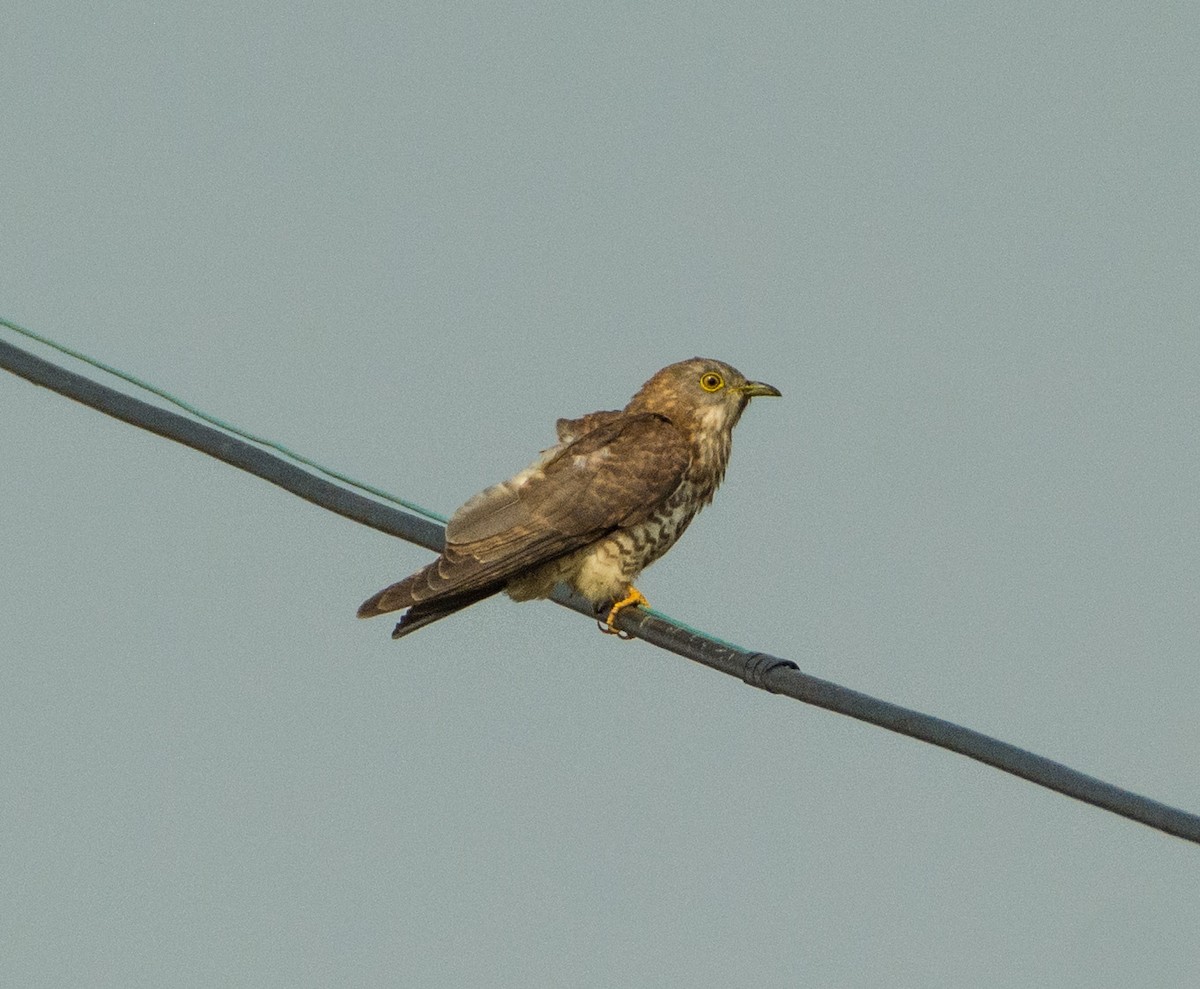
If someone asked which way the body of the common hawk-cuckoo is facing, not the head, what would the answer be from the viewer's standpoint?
to the viewer's right
